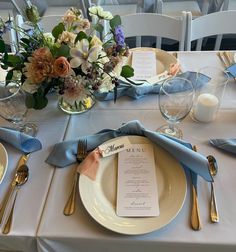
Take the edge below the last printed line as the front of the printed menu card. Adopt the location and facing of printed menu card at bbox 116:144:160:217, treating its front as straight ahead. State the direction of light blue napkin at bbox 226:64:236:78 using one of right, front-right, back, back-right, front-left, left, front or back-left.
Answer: back-left

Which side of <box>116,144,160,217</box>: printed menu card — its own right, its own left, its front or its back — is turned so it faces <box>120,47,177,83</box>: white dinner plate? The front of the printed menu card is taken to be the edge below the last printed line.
back

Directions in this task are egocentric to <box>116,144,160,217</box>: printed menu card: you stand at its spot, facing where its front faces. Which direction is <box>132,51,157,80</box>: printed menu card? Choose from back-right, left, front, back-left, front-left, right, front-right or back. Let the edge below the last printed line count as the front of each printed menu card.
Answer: back

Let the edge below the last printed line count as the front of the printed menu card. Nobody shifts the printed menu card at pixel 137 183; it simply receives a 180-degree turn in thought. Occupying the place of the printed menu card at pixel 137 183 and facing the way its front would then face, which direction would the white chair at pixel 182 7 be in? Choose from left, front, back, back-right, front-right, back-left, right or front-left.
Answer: front

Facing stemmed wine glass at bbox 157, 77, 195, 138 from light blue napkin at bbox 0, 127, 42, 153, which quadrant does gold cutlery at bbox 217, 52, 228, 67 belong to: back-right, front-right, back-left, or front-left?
front-left

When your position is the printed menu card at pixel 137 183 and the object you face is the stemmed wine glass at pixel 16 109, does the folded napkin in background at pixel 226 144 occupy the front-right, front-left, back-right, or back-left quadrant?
back-right

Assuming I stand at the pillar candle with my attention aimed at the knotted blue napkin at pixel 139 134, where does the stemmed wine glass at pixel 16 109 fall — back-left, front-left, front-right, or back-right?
front-right

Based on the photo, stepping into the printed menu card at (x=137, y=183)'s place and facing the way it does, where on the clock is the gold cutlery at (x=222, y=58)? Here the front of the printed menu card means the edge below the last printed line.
The gold cutlery is roughly at 7 o'clock from the printed menu card.

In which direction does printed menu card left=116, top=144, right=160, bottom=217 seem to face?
toward the camera
